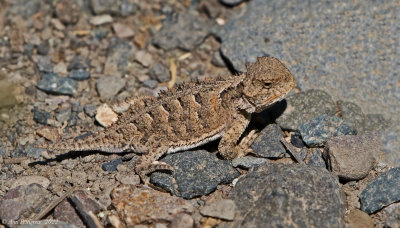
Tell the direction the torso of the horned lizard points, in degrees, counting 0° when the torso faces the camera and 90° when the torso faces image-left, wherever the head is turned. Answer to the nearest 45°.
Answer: approximately 270°

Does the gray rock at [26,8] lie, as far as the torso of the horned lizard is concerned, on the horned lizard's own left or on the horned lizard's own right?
on the horned lizard's own left

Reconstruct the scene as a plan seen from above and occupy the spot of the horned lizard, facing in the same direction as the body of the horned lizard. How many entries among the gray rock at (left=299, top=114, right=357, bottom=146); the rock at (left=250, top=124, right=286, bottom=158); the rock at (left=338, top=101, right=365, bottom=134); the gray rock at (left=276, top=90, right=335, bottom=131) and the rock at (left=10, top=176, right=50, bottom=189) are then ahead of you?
4

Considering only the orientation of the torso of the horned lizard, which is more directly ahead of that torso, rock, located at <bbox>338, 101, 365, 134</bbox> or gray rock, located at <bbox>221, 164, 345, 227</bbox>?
the rock

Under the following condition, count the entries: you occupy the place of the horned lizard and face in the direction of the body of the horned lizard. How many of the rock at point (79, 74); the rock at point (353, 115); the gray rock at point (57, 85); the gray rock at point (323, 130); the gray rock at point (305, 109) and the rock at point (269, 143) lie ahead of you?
4

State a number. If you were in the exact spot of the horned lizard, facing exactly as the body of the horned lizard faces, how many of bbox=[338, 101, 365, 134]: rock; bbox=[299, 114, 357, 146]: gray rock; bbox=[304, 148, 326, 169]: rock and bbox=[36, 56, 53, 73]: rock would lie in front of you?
3

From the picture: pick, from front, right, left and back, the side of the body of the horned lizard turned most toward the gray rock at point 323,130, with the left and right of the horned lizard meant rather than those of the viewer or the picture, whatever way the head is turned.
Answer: front

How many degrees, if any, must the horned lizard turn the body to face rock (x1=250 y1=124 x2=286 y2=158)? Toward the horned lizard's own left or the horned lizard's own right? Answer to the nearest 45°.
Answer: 0° — it already faces it

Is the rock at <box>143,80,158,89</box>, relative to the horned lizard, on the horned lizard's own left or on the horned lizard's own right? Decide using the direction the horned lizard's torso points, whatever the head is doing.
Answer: on the horned lizard's own left

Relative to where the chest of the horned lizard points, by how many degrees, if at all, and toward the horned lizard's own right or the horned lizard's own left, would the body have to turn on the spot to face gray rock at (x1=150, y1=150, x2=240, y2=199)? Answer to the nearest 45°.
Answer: approximately 90° to the horned lizard's own right

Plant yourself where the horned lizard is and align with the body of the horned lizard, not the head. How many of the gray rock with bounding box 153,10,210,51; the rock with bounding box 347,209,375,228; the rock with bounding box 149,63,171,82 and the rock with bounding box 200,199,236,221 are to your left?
2

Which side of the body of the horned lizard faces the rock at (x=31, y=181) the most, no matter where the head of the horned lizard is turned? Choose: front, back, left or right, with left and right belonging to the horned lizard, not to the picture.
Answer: back

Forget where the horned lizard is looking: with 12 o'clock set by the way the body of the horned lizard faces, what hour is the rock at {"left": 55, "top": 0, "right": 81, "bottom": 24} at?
The rock is roughly at 8 o'clock from the horned lizard.

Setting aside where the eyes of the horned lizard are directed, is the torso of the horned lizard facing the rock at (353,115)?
yes

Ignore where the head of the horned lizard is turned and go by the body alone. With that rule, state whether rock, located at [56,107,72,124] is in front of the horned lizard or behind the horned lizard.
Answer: behind

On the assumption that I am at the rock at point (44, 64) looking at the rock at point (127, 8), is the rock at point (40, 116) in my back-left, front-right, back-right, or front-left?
back-right

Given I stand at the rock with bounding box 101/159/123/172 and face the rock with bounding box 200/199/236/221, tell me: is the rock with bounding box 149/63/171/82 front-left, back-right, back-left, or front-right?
back-left
